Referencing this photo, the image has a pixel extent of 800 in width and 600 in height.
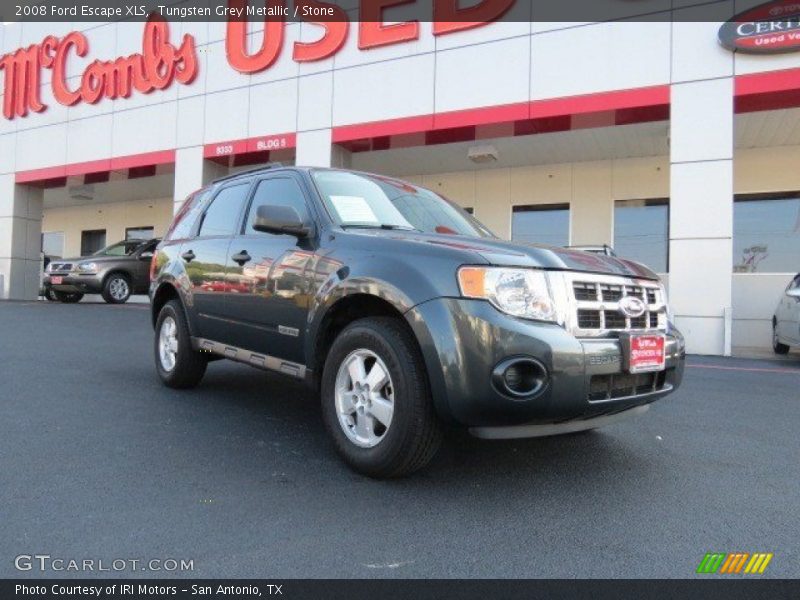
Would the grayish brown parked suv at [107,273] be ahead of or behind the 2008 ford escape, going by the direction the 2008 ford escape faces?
behind

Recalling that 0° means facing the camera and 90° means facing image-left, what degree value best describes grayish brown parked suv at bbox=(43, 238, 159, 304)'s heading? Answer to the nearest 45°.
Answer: approximately 45°

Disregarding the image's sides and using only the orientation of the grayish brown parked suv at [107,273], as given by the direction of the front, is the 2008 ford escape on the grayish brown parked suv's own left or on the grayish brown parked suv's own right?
on the grayish brown parked suv's own left

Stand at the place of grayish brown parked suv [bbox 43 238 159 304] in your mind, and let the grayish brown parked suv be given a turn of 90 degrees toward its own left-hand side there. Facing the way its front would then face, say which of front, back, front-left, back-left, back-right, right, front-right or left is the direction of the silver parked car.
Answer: front

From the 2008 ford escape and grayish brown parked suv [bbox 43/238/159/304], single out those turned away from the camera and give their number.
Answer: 0

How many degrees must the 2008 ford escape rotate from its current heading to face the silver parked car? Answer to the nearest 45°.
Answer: approximately 90° to its left
